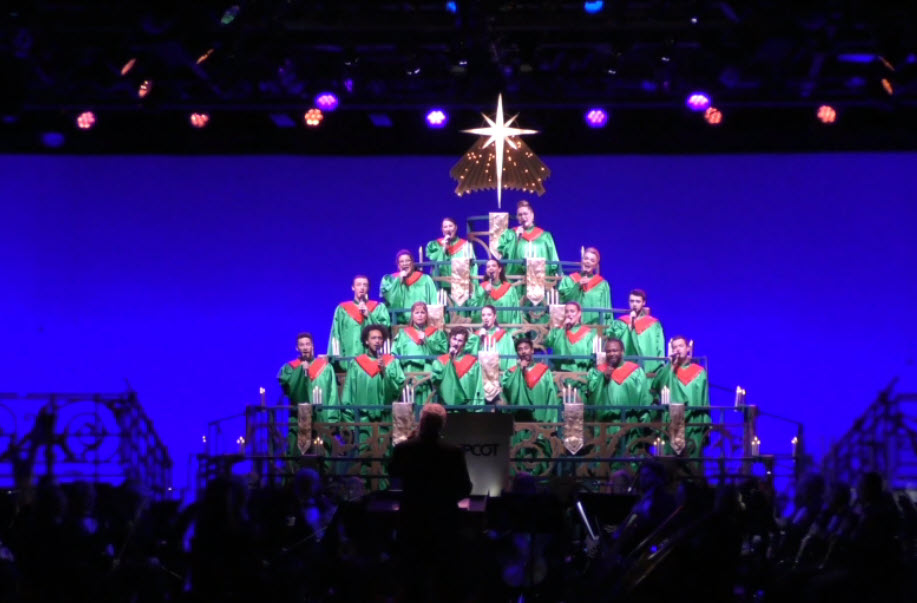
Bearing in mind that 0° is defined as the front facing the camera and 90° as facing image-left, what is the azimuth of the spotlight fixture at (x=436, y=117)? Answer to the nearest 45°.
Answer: approximately 0°

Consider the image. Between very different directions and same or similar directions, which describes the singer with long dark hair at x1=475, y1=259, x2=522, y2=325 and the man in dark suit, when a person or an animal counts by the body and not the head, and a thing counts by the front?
very different directions

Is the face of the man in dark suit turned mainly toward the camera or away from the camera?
away from the camera

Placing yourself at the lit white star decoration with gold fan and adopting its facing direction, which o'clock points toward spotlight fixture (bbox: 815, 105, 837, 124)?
The spotlight fixture is roughly at 10 o'clock from the lit white star decoration with gold fan.

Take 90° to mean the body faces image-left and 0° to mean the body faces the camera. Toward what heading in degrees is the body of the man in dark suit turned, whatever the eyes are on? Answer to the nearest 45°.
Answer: approximately 180°

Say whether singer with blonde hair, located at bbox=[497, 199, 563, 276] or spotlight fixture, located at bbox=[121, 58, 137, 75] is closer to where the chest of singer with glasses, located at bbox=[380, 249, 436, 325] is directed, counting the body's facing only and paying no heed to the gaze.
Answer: the spotlight fixture

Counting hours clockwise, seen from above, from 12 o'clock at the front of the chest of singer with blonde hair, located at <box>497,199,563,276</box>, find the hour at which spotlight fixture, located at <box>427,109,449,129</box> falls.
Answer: The spotlight fixture is roughly at 1 o'clock from the singer with blonde hair.

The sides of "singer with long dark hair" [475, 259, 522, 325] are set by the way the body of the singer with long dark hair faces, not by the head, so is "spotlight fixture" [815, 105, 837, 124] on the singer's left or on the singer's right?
on the singer's left

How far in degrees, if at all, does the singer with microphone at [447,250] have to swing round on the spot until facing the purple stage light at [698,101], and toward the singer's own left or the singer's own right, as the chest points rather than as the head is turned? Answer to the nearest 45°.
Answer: approximately 45° to the singer's own left
